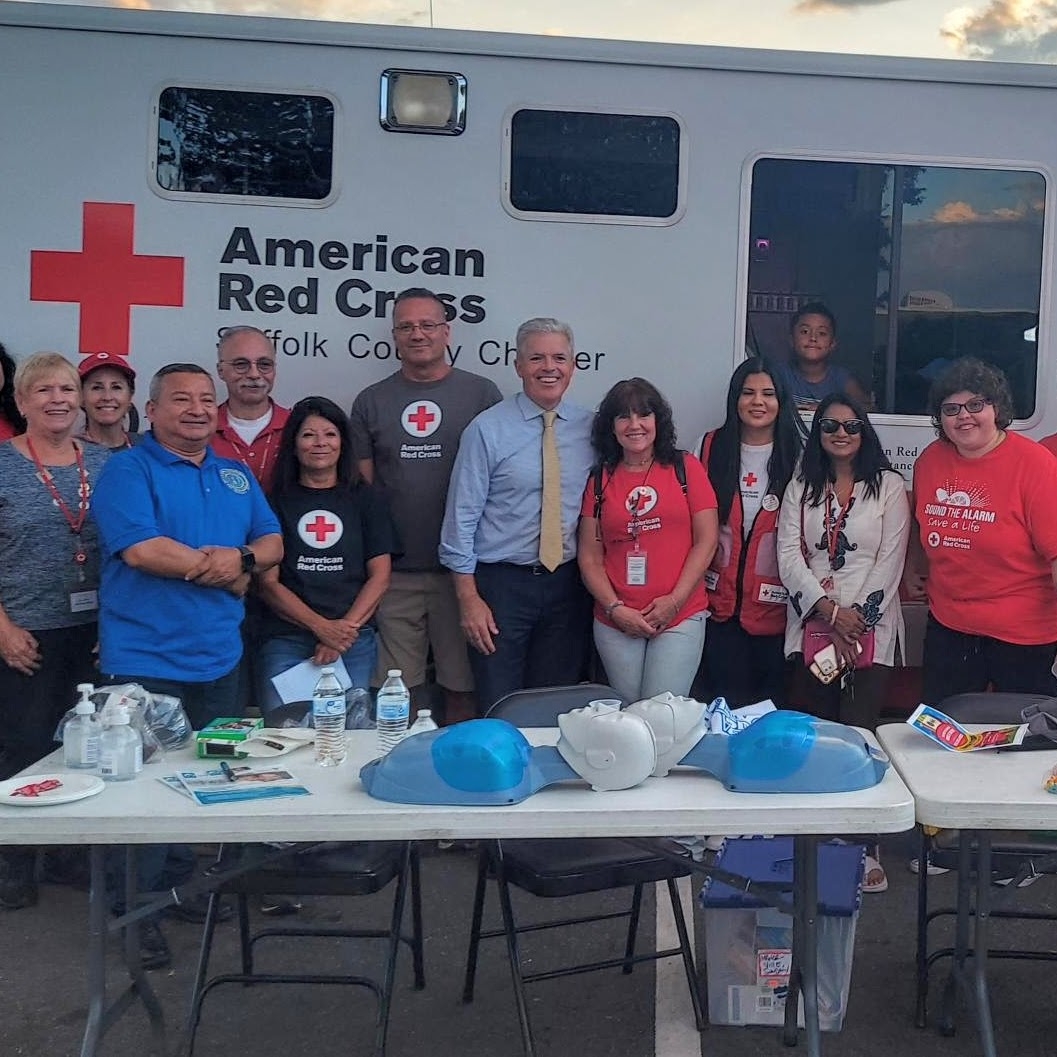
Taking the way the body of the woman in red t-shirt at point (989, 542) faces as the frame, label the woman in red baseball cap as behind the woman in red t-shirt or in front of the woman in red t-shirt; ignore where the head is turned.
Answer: in front

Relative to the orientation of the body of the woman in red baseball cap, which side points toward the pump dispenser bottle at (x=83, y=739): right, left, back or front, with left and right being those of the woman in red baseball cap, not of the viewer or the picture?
front

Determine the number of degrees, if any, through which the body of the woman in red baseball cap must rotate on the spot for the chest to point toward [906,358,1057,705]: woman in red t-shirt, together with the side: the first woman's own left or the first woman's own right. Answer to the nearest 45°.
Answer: approximately 45° to the first woman's own left

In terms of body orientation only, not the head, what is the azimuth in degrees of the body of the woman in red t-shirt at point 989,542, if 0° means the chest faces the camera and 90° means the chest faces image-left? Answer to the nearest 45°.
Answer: approximately 45°
